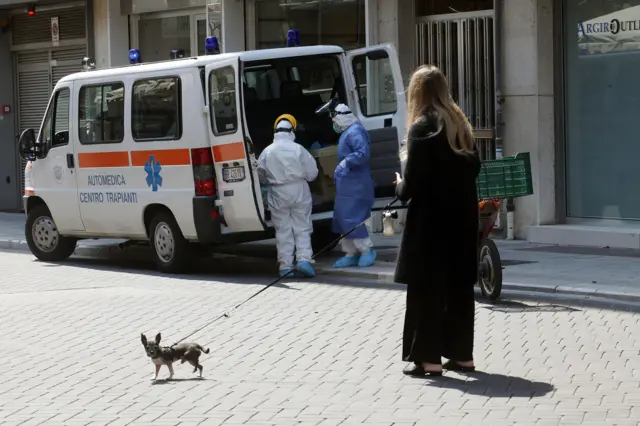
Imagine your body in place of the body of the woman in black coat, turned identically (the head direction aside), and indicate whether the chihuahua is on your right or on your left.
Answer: on your left

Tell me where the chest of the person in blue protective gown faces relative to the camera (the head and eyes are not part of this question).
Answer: to the viewer's left

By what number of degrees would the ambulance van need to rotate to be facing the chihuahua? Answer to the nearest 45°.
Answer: approximately 135° to its left

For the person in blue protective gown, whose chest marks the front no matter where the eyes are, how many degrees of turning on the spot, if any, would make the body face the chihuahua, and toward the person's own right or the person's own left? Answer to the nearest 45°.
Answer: approximately 90° to the person's own left

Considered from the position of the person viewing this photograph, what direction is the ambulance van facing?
facing away from the viewer and to the left of the viewer

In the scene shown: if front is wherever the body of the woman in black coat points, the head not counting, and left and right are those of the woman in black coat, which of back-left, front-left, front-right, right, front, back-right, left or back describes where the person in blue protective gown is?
front-right

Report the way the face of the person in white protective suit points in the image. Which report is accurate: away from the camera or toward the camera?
away from the camera

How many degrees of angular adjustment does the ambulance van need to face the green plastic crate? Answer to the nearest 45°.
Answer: approximately 180°

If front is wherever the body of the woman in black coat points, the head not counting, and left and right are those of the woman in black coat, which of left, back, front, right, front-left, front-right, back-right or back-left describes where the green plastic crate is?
front-right

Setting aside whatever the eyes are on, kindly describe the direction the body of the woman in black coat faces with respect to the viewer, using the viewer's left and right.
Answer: facing away from the viewer and to the left of the viewer

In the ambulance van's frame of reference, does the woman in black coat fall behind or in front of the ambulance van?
behind
